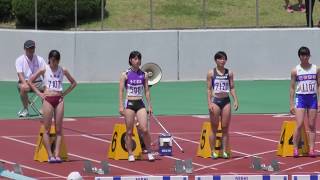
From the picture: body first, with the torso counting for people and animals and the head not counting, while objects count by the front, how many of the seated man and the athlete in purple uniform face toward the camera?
2

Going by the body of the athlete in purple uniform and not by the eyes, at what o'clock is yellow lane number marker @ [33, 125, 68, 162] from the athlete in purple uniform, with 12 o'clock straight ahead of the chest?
The yellow lane number marker is roughly at 3 o'clock from the athlete in purple uniform.

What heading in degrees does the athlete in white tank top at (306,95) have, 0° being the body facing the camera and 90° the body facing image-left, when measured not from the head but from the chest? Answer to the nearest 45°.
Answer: approximately 0°

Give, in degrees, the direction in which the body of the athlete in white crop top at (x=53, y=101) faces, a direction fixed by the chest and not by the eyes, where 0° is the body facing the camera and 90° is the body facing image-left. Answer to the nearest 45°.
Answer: approximately 0°

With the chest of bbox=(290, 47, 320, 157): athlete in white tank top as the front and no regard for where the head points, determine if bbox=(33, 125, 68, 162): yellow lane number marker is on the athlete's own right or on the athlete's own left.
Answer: on the athlete's own right

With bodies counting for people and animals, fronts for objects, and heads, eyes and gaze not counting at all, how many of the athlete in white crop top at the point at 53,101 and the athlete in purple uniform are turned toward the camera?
2
